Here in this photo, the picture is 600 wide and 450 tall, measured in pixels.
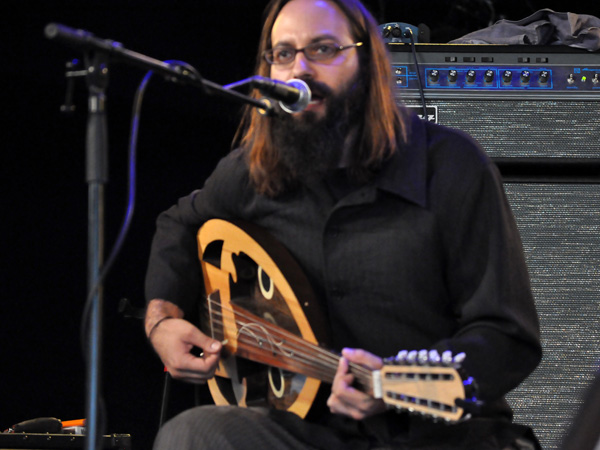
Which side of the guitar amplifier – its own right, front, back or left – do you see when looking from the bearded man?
front

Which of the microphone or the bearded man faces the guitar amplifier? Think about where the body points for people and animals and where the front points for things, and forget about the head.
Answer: the microphone

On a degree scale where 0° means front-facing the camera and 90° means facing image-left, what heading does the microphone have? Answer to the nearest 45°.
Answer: approximately 225°

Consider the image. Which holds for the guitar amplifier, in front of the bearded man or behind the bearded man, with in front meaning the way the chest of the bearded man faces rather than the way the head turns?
behind

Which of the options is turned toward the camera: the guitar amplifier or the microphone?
the guitar amplifier

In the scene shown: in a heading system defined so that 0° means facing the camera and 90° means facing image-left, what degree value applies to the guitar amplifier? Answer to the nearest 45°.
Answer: approximately 0°

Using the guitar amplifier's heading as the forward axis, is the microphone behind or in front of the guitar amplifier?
in front

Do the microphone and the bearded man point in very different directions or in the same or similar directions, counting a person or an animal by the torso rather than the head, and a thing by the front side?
very different directions

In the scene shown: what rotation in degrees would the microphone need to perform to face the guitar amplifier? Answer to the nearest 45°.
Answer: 0° — it already faces it

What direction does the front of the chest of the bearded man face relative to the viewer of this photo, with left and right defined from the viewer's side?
facing the viewer and to the left of the viewer

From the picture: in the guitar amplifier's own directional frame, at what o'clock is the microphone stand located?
The microphone stand is roughly at 1 o'clock from the guitar amplifier.

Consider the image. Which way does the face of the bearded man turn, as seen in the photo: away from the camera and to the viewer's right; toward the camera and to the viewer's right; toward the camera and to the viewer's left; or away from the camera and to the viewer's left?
toward the camera and to the viewer's left

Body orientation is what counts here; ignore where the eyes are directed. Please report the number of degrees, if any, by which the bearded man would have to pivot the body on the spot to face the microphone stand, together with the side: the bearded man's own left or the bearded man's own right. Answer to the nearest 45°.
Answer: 0° — they already face it

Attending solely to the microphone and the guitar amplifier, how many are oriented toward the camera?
1
